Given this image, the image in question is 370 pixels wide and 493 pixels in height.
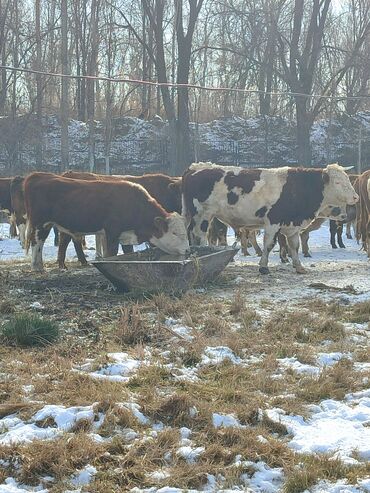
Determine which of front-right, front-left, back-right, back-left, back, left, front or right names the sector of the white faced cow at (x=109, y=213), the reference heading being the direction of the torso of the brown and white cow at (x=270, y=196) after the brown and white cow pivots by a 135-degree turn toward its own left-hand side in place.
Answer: left

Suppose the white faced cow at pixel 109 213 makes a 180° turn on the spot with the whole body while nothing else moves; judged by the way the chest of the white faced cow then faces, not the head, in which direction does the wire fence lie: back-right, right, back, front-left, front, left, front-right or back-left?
right

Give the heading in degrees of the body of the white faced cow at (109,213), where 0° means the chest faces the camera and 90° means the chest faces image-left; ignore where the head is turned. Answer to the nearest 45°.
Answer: approximately 270°

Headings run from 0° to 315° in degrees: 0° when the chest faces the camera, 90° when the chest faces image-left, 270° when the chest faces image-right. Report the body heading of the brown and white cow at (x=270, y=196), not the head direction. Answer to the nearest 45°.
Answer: approximately 270°
